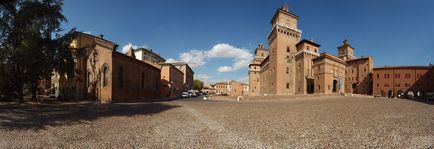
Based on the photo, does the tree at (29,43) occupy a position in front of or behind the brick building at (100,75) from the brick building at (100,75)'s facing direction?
in front
